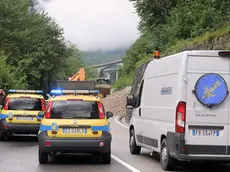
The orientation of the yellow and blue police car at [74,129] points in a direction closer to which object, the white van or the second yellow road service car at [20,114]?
the second yellow road service car

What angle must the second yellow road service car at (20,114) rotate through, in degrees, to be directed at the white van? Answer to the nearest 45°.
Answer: approximately 135° to its right

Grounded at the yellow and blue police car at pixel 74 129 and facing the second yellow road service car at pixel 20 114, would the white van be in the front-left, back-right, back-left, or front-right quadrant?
back-right

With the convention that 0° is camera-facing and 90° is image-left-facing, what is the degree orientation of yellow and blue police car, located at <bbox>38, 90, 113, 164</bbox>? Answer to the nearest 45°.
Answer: approximately 180°

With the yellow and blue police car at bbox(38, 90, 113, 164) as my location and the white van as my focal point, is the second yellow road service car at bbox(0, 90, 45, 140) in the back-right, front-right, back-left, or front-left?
back-left

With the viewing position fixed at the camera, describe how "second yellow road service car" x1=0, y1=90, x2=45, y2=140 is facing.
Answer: facing away from the viewer

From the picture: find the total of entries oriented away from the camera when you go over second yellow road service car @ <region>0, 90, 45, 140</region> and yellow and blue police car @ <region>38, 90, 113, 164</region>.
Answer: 2

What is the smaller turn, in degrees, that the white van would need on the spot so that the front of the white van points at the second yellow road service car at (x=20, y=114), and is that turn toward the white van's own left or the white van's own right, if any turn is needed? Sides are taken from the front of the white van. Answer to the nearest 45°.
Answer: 0° — it already faces it

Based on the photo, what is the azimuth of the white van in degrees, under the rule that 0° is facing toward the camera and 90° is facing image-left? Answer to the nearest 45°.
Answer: approximately 135°

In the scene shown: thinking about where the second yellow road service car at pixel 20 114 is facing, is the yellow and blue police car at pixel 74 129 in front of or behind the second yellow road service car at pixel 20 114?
behind

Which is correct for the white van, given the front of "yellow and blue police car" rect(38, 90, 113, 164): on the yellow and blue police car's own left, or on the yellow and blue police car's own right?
on the yellow and blue police car's own right
